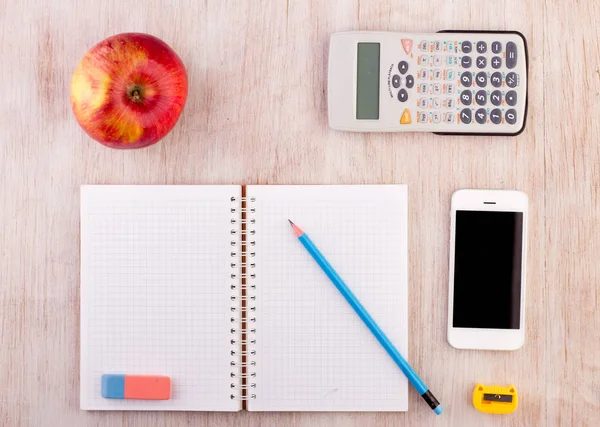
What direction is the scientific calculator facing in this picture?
toward the camera

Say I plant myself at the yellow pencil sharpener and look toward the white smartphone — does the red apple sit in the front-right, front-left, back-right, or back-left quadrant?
front-left
